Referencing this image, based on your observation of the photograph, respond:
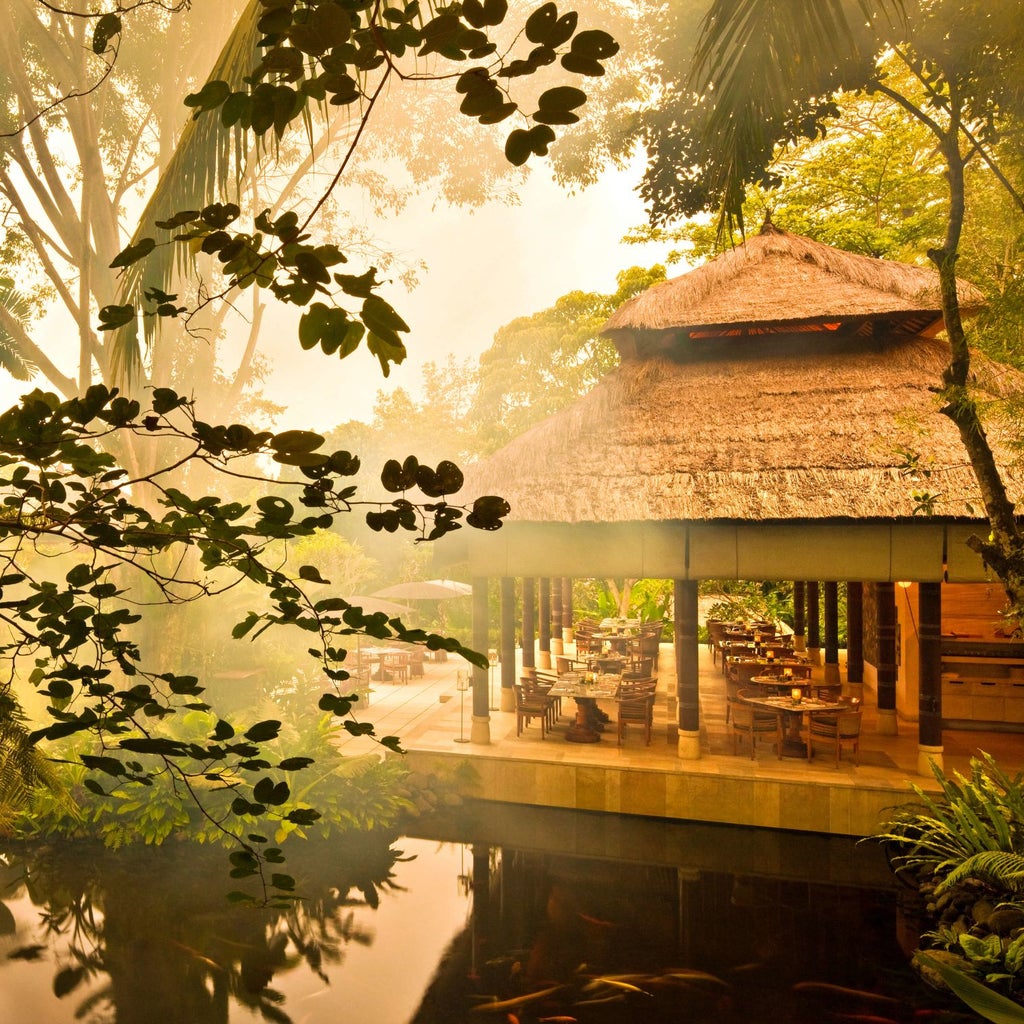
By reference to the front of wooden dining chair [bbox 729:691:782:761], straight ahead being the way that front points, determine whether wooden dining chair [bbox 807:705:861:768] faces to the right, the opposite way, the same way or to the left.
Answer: to the left

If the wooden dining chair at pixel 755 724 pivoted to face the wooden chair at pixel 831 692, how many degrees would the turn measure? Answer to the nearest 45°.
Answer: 0° — it already faces it

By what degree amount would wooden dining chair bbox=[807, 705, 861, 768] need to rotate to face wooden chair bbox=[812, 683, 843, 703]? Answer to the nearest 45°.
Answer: approximately 45° to its right

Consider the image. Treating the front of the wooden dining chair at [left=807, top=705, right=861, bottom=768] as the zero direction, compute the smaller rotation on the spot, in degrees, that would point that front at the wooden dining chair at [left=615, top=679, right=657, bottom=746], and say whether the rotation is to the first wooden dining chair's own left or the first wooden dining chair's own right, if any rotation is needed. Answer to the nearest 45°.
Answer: approximately 45° to the first wooden dining chair's own left

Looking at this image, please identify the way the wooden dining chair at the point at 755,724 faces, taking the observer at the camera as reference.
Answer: facing away from the viewer and to the right of the viewer

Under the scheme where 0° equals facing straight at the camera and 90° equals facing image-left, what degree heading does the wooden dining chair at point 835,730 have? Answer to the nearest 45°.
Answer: approximately 135°

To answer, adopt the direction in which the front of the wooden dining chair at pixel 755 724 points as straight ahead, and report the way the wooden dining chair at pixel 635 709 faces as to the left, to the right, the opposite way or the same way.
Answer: to the left

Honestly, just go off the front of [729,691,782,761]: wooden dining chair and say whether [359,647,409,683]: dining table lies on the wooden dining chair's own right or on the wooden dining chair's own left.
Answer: on the wooden dining chair's own left

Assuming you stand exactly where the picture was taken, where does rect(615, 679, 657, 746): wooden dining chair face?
facing away from the viewer and to the left of the viewer

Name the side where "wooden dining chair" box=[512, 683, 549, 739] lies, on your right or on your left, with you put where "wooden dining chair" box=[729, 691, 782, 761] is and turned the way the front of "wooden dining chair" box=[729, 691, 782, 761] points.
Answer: on your left
